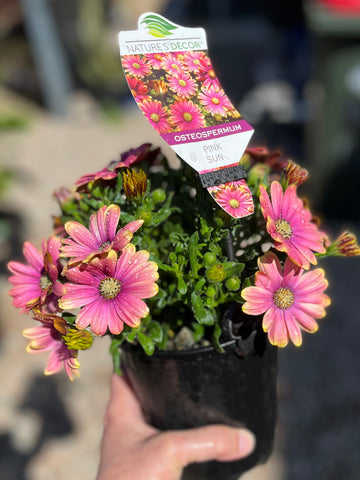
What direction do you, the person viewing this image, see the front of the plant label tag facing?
facing the viewer
